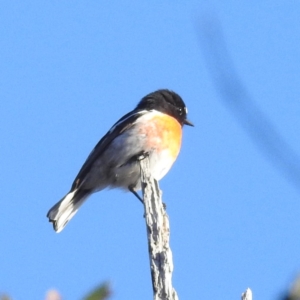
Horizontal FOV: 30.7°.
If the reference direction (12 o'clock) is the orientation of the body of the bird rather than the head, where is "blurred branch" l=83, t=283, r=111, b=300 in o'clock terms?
The blurred branch is roughly at 3 o'clock from the bird.

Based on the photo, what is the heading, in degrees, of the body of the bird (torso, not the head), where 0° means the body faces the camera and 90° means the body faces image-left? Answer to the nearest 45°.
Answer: approximately 270°
